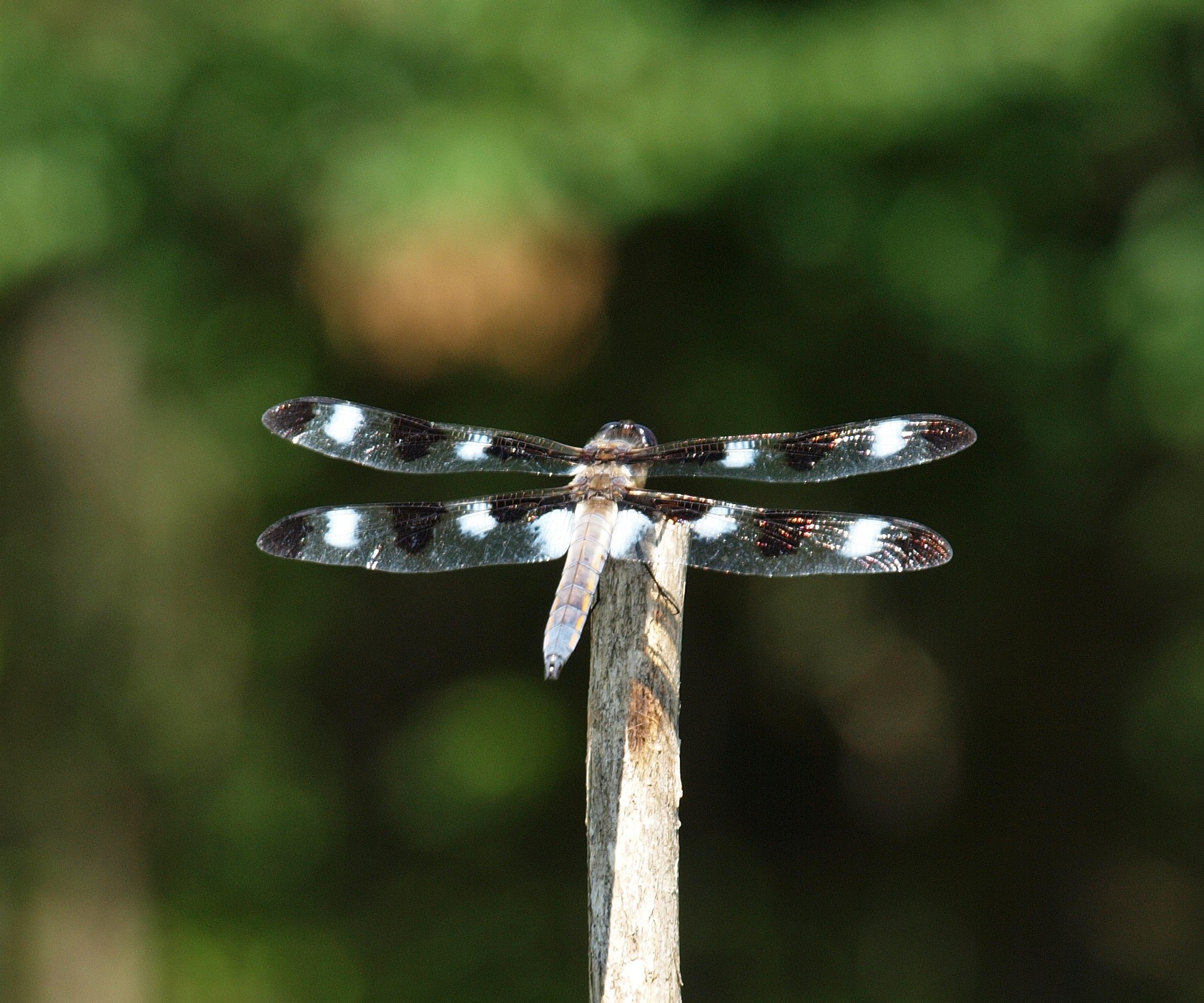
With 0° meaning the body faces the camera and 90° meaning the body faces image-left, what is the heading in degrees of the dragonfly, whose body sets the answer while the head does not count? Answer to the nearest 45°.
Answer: approximately 180°
